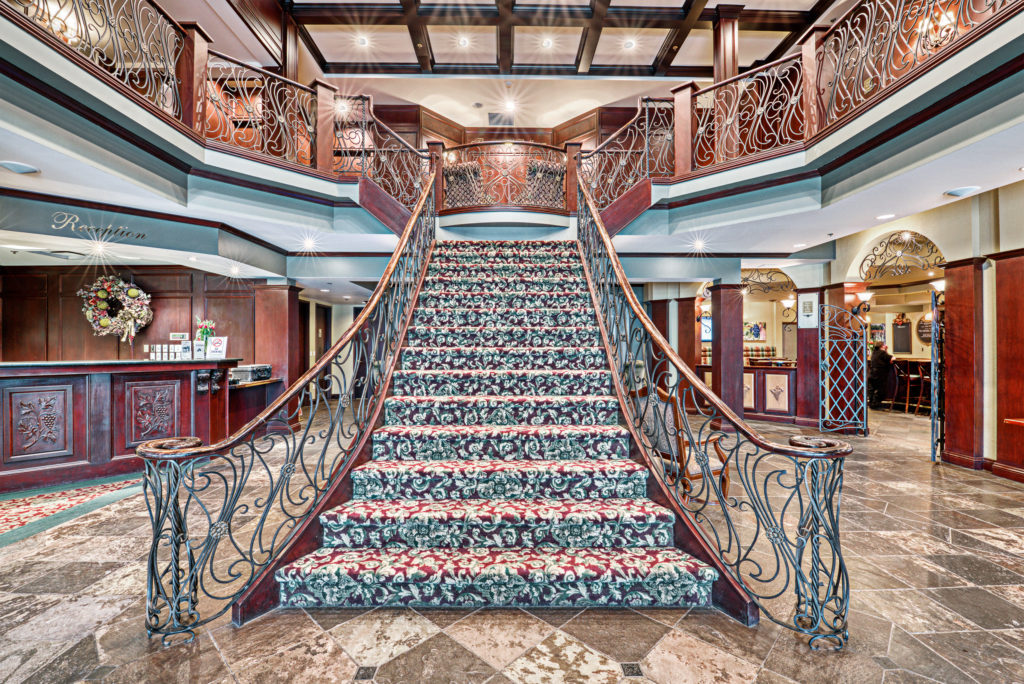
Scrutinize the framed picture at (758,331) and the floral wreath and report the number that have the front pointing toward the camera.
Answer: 2

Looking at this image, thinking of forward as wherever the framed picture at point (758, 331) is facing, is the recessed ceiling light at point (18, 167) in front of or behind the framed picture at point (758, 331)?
in front

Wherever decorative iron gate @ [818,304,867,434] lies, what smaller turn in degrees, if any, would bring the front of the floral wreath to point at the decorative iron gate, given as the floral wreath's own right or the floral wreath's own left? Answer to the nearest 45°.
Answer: approximately 45° to the floral wreath's own left

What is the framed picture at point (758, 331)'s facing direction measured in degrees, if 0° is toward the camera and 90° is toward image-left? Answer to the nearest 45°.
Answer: approximately 0°

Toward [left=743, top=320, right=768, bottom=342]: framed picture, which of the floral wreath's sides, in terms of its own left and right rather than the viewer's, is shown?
left

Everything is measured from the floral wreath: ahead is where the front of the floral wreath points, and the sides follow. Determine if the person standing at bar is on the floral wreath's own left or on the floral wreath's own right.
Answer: on the floral wreath's own left
